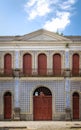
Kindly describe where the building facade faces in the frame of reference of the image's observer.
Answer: facing the viewer
